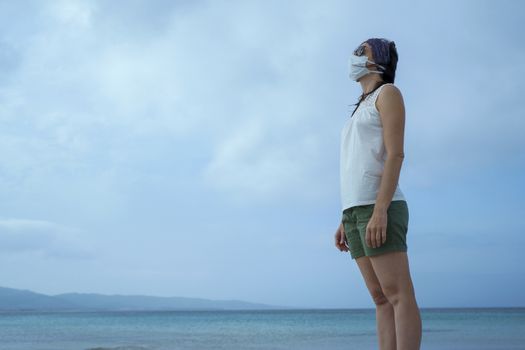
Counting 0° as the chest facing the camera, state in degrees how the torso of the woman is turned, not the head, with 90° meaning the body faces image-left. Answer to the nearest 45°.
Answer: approximately 45°

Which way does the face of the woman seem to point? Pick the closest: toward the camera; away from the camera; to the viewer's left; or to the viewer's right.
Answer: to the viewer's left
